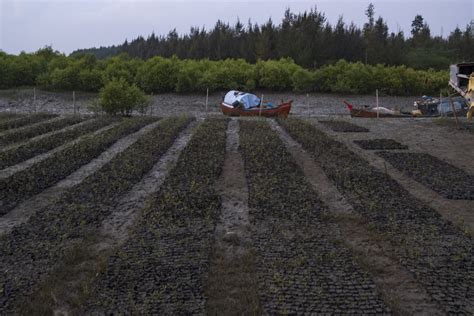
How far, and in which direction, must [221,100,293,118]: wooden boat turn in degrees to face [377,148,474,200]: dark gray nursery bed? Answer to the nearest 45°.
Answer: approximately 90° to its right

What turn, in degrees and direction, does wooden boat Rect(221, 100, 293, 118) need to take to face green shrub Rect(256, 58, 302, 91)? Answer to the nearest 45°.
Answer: approximately 90° to its left

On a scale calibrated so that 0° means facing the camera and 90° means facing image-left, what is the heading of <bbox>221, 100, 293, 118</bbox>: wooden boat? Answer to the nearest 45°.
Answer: approximately 270°

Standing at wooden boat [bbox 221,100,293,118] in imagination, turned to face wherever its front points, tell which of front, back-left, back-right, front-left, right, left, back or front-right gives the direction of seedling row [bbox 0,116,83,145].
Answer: back-right

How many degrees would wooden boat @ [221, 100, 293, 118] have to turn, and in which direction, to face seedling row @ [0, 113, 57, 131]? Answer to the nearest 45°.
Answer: approximately 135° to its right

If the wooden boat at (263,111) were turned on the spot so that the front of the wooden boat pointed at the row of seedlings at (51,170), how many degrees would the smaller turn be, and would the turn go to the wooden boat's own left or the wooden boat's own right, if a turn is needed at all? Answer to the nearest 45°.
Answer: approximately 90° to the wooden boat's own right

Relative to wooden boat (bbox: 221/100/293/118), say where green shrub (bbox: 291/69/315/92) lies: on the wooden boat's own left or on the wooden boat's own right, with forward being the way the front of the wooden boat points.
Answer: on the wooden boat's own left
